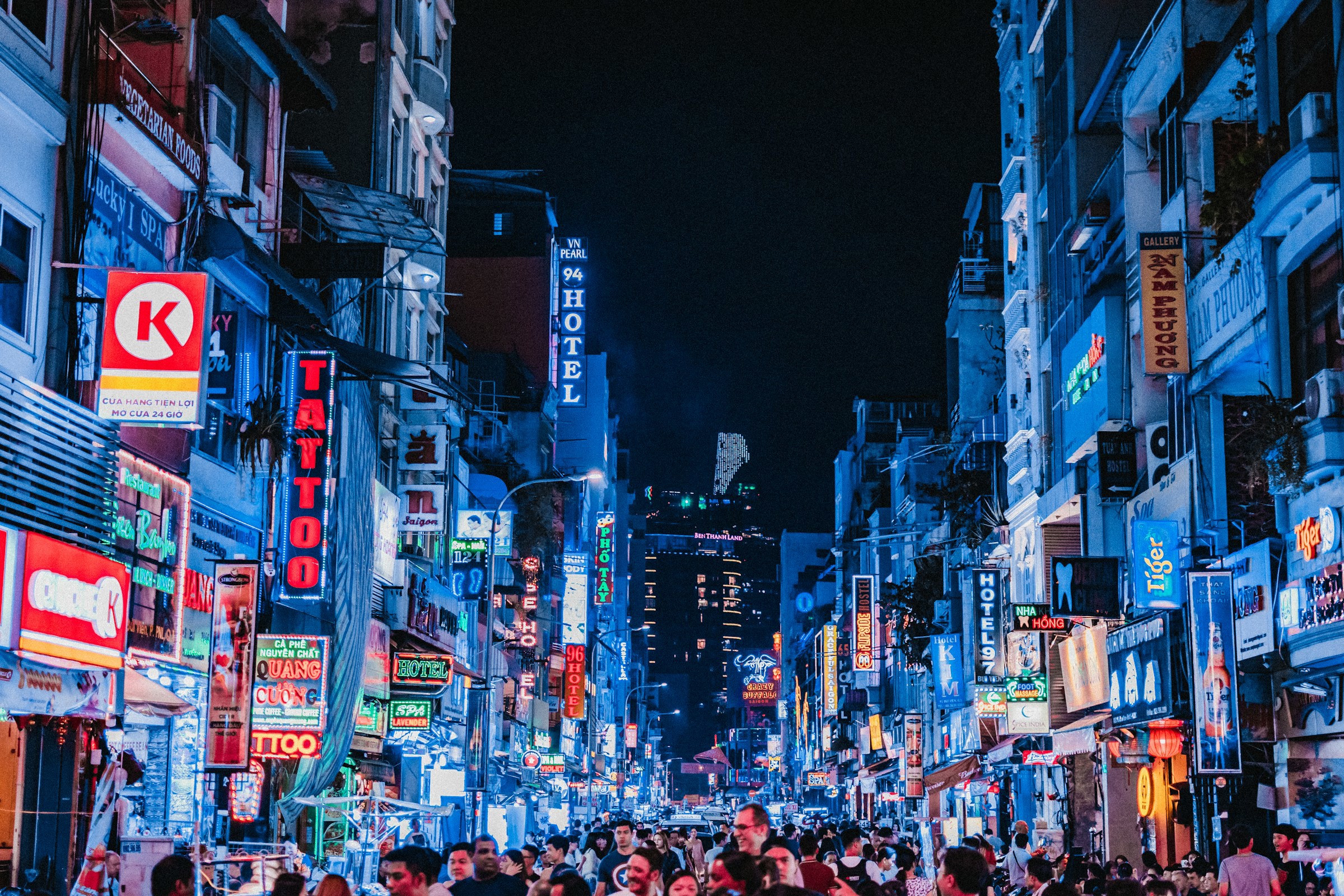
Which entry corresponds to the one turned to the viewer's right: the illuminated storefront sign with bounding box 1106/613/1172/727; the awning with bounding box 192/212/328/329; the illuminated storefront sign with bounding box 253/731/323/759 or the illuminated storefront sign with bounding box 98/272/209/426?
the awning

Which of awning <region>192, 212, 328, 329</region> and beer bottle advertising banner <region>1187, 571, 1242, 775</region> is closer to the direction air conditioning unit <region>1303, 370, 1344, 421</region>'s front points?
the awning

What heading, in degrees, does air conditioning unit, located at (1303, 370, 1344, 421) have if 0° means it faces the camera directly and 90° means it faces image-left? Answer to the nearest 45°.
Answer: approximately 90°

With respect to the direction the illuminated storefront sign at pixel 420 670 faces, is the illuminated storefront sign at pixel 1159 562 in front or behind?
in front

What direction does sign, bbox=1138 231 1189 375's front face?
toward the camera

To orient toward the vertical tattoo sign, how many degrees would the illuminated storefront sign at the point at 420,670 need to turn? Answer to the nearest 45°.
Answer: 0° — it already faces it

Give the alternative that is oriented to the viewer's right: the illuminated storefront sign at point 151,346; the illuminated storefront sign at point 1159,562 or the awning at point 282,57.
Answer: the awning

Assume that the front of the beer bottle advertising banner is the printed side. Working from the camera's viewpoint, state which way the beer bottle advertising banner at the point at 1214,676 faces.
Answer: facing the viewer

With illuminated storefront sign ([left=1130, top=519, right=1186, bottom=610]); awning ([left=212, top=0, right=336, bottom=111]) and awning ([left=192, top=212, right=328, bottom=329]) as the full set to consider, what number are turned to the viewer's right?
2

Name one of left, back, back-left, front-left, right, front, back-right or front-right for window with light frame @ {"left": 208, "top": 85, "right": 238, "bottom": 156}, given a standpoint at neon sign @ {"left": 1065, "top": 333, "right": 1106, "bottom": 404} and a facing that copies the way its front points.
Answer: front

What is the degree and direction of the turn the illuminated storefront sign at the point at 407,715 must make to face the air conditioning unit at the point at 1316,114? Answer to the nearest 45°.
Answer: approximately 45° to its left

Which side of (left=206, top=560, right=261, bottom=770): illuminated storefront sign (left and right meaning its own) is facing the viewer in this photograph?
front

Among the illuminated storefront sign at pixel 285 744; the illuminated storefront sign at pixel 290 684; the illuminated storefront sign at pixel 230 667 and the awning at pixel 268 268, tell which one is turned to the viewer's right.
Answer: the awning

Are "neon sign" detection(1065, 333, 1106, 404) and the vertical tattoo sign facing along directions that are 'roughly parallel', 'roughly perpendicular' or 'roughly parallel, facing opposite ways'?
roughly perpendicular

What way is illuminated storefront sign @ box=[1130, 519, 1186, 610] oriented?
toward the camera

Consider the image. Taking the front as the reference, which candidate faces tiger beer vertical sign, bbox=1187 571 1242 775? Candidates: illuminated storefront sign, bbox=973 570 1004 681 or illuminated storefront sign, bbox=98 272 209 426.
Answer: illuminated storefront sign, bbox=973 570 1004 681

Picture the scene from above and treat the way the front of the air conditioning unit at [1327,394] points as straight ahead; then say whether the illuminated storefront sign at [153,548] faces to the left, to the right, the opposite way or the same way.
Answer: the opposite way

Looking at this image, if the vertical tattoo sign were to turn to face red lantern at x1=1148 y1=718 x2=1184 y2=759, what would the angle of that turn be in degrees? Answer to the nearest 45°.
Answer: approximately 90° to its left

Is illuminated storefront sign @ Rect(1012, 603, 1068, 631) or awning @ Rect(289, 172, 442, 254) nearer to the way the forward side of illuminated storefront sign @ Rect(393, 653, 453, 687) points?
the awning
